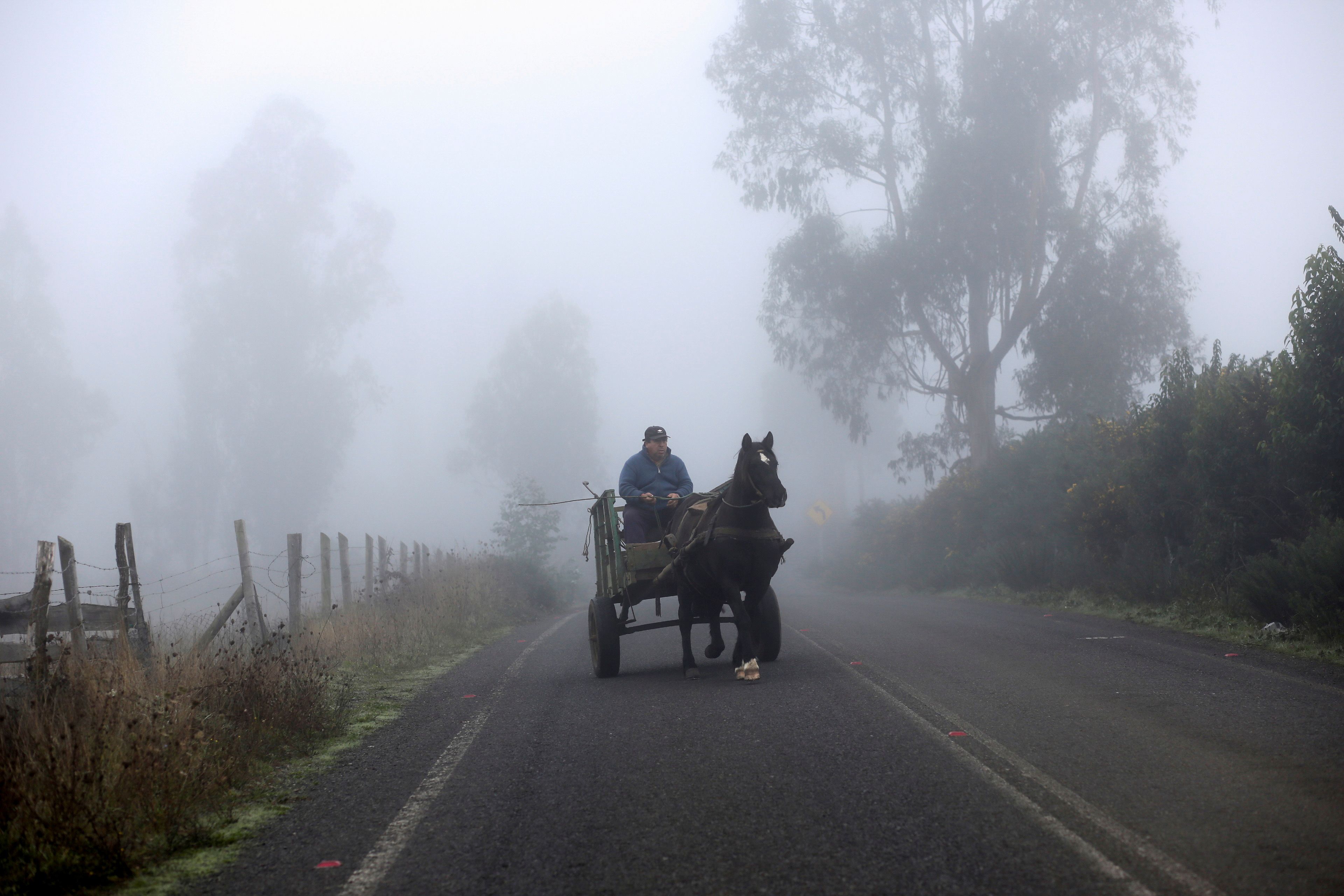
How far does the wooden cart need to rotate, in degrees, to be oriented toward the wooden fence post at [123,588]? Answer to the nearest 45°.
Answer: approximately 90° to its right

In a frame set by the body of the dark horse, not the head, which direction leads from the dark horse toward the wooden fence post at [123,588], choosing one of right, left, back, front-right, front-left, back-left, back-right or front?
back-right

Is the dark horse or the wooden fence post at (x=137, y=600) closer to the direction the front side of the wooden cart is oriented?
the dark horse

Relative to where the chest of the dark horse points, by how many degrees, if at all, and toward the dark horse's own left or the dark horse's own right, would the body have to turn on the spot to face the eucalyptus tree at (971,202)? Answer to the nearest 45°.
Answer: approximately 135° to the dark horse's own left

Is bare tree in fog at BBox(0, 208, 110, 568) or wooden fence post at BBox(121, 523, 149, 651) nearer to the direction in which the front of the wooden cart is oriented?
the wooden fence post

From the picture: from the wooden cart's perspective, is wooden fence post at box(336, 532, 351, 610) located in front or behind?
behind

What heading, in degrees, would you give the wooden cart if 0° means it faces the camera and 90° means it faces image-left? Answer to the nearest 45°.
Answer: approximately 0°

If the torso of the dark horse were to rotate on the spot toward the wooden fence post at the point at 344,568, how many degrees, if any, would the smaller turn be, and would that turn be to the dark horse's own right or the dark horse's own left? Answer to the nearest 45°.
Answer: approximately 180°
